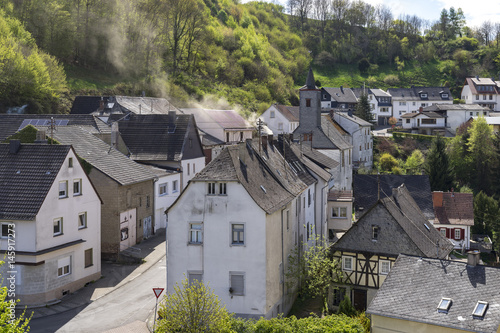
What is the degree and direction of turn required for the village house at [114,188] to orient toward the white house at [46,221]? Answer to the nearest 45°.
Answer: approximately 90° to its right

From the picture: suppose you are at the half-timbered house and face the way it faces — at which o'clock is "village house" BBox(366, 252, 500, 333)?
The village house is roughly at 11 o'clock from the half-timbered house.

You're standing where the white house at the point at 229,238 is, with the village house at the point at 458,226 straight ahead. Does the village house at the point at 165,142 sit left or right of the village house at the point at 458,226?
left

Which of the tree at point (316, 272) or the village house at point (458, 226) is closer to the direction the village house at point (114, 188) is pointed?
the tree

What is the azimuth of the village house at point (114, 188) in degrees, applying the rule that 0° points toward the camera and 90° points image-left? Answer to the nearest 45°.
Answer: approximately 315°

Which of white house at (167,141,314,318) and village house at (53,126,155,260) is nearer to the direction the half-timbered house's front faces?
the white house

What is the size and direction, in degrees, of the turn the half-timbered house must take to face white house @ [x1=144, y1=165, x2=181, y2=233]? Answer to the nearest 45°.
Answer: approximately 135° to its right

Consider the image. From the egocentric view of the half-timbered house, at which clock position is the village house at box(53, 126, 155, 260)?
The village house is roughly at 3 o'clock from the half-timbered house.

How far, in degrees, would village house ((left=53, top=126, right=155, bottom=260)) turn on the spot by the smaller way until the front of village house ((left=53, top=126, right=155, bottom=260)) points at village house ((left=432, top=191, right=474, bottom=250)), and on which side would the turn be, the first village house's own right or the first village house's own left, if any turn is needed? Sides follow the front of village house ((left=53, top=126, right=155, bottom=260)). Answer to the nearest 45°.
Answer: approximately 45° to the first village house's own left

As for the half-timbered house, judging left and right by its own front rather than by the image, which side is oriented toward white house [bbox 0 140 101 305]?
right
